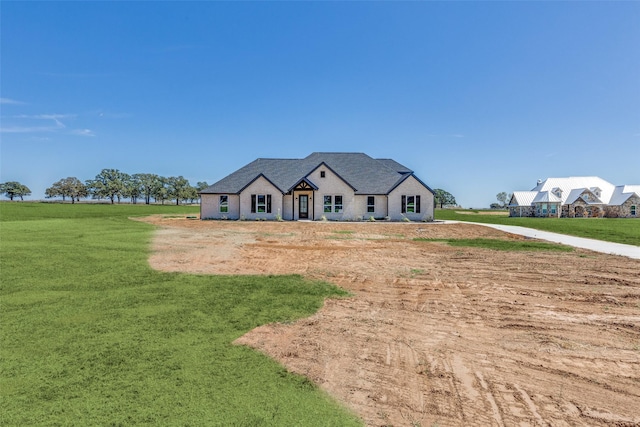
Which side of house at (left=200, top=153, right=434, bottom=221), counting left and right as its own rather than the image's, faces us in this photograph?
front
